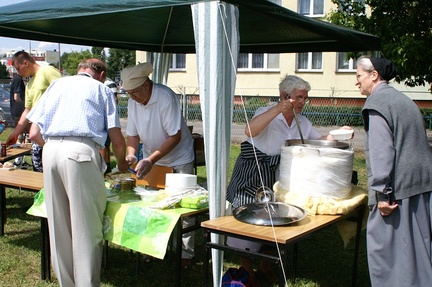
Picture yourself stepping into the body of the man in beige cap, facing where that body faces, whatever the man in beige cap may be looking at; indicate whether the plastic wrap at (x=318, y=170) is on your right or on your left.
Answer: on your left

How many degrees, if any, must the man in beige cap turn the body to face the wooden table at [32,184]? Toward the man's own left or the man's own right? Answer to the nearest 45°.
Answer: approximately 45° to the man's own right

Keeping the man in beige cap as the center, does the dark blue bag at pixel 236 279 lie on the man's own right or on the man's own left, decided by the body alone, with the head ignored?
on the man's own left

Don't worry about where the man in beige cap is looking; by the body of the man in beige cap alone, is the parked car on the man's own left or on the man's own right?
on the man's own right

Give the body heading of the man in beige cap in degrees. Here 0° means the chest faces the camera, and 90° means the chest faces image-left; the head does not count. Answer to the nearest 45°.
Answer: approximately 45°

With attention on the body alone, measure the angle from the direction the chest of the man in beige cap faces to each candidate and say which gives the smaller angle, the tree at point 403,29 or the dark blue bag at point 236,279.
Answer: the dark blue bag

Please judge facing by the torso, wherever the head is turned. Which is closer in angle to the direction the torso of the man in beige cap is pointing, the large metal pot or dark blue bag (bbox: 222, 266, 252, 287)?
the dark blue bag

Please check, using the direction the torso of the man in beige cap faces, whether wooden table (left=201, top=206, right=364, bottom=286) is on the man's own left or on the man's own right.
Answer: on the man's own left

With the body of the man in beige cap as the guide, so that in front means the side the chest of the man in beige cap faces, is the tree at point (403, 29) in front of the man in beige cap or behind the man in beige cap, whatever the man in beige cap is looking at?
behind
